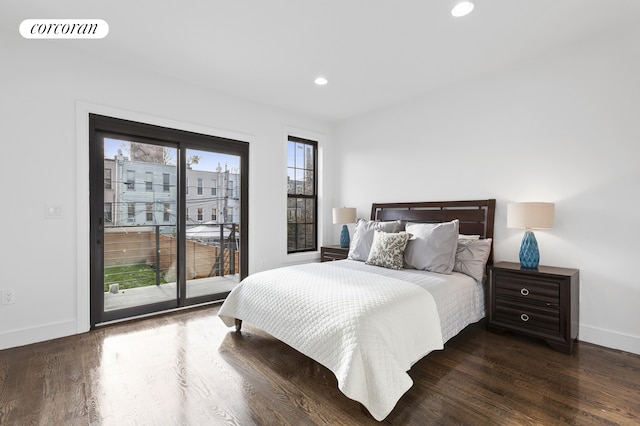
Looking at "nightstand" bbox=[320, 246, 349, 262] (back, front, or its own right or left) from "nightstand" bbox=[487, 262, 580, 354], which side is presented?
left

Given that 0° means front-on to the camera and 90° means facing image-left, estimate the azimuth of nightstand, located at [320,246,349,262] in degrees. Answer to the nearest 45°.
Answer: approximately 45°

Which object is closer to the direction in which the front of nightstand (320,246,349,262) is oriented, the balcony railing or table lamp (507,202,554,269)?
the balcony railing

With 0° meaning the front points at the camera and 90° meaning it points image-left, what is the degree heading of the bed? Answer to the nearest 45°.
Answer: approximately 45°

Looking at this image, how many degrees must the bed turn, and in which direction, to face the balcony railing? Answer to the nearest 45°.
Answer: approximately 45° to its right

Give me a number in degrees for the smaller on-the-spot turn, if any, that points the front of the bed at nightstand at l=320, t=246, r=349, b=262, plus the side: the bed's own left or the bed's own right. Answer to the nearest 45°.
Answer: approximately 135° to the bed's own right

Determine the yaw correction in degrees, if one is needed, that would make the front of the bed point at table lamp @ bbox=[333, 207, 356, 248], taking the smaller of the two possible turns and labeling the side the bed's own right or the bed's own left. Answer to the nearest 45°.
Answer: approximately 135° to the bed's own right

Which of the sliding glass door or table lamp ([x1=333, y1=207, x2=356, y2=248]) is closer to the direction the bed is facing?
the sliding glass door

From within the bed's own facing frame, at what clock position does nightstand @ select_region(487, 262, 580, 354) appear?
The nightstand is roughly at 7 o'clock from the bed.

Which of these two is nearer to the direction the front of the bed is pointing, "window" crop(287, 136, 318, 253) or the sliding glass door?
the sliding glass door

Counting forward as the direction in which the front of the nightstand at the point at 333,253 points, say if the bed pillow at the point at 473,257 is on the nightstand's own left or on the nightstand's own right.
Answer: on the nightstand's own left

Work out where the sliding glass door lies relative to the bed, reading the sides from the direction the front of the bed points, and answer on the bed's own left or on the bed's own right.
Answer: on the bed's own right

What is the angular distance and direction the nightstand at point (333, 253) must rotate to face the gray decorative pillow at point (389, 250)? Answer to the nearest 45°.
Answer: approximately 90° to its left

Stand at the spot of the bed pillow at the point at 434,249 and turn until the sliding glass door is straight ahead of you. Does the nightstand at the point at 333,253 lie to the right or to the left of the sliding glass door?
right
